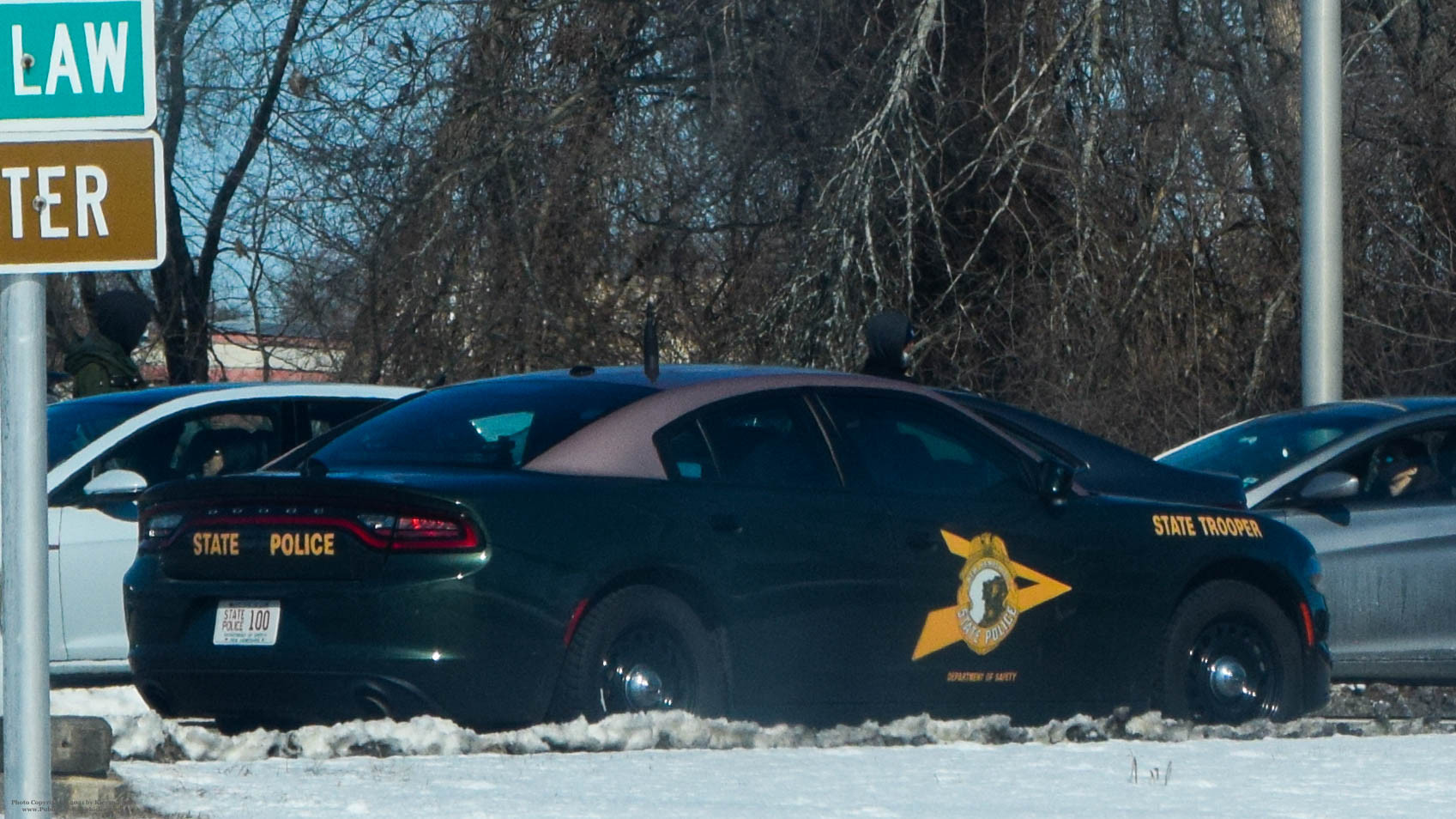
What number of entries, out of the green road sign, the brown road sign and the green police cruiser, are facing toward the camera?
2

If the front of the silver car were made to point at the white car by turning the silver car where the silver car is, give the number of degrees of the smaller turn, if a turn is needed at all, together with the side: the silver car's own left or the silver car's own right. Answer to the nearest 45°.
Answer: approximately 45° to the silver car's own right

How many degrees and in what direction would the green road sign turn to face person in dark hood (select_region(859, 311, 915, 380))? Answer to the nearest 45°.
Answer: approximately 135° to its left

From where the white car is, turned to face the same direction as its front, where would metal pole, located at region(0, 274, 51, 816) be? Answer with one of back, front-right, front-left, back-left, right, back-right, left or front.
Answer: front-left

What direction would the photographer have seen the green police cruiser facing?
facing away from the viewer and to the right of the viewer

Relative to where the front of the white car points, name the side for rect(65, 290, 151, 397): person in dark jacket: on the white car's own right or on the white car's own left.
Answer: on the white car's own right

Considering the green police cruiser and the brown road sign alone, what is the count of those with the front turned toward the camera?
1

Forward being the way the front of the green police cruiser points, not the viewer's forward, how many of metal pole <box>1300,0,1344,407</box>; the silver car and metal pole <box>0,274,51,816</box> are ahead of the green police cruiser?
2

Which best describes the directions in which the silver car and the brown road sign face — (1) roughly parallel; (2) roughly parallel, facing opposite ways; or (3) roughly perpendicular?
roughly perpendicular

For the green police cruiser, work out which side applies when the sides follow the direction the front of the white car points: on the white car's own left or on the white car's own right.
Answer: on the white car's own left

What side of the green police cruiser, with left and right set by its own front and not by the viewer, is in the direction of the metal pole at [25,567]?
back

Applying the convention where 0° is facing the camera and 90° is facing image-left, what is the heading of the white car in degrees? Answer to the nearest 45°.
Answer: approximately 45°
